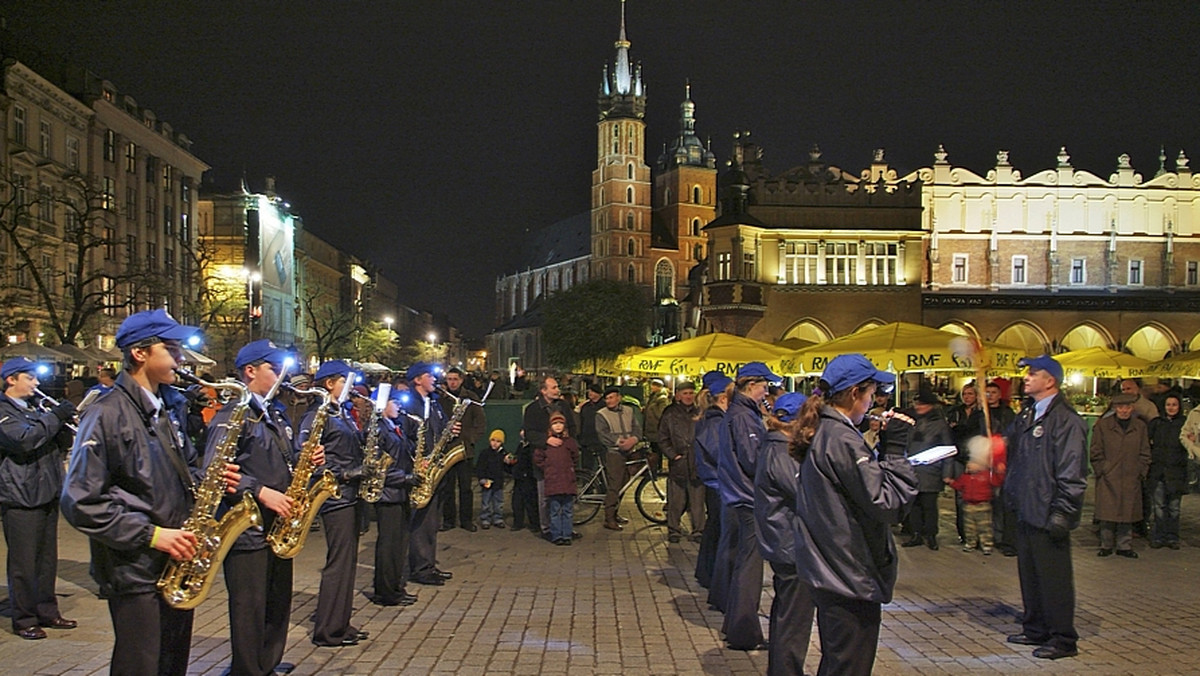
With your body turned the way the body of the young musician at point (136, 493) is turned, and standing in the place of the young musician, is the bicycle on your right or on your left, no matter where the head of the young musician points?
on your left

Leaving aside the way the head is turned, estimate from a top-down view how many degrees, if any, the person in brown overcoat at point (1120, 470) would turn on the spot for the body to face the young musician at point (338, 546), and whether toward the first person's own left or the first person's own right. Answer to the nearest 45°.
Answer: approximately 45° to the first person's own right

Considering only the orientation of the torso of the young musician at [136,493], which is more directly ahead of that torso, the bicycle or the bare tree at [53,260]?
the bicycle

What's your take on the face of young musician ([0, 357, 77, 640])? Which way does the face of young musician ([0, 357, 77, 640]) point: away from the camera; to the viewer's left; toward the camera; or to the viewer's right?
to the viewer's right

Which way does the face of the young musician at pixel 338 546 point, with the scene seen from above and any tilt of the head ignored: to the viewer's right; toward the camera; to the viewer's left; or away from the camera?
to the viewer's right

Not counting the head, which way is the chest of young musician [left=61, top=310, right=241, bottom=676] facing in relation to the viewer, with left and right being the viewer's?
facing to the right of the viewer

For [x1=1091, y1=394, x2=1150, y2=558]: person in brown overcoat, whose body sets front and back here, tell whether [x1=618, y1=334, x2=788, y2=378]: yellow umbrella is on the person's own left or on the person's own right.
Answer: on the person's own right

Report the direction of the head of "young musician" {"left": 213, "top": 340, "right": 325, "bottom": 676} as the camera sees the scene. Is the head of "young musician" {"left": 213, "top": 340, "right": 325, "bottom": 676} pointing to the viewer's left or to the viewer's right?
to the viewer's right

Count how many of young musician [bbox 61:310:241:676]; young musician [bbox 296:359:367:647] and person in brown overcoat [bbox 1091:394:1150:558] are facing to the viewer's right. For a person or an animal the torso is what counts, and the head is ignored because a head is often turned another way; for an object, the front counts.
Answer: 2

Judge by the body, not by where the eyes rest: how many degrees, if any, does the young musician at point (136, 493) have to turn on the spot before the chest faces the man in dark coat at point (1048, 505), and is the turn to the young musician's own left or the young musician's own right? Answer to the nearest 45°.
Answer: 0° — they already face them

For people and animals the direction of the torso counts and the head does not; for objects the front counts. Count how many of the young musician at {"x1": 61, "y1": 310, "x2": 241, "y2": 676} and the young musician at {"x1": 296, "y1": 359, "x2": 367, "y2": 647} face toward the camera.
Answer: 0

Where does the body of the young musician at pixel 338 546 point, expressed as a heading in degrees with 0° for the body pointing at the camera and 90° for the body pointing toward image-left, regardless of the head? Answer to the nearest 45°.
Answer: approximately 270°

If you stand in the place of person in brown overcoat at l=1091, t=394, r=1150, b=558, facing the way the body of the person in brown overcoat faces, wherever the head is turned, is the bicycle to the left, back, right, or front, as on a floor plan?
right
